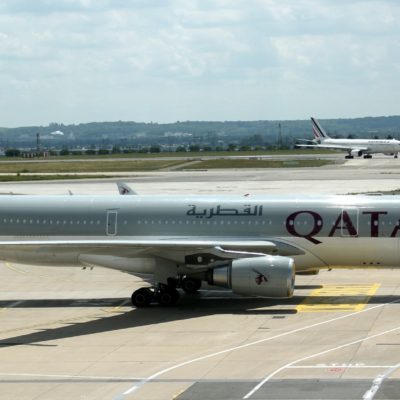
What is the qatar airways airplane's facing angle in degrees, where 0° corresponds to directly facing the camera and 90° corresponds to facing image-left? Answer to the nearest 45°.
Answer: approximately 270°
